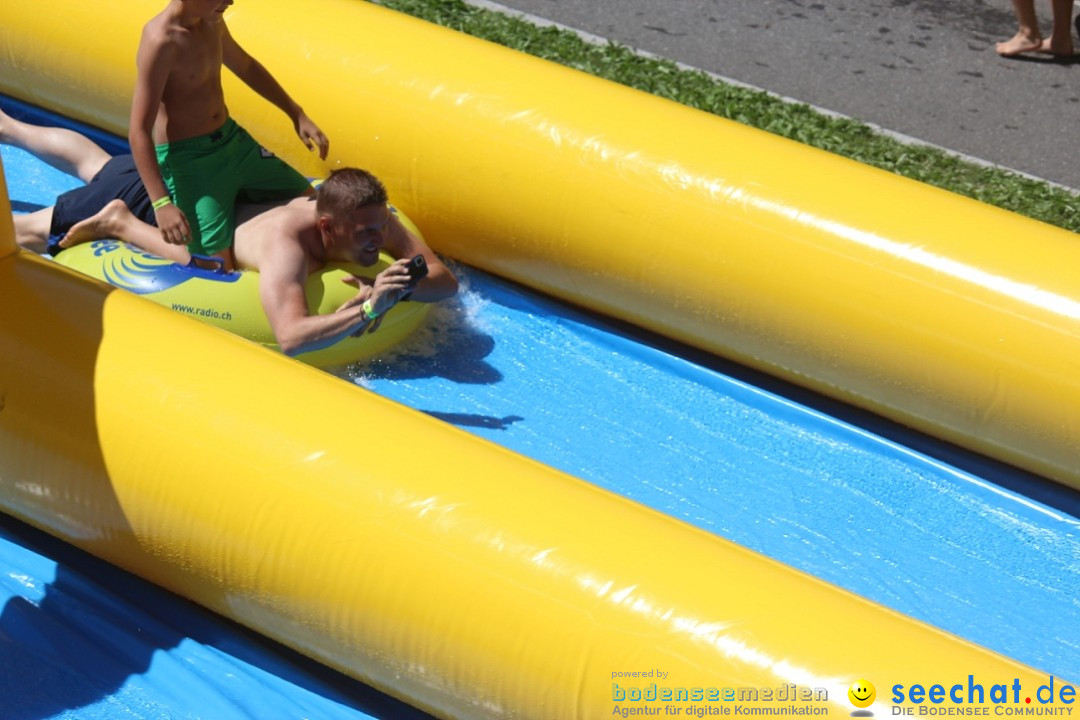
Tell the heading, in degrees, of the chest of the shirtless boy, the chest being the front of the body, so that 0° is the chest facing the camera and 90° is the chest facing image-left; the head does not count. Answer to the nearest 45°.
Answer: approximately 315°
